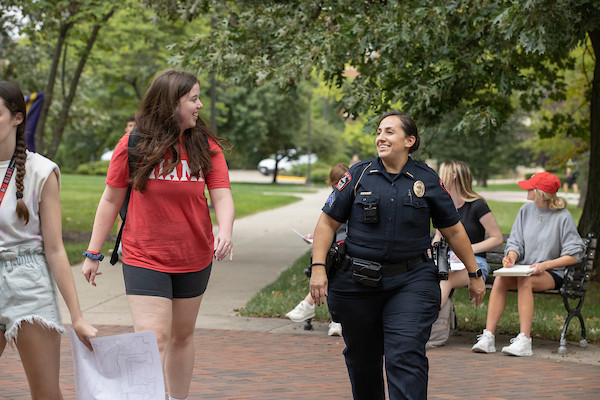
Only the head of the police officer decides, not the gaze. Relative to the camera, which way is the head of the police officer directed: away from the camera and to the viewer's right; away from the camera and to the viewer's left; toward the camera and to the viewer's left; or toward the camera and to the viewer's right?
toward the camera and to the viewer's left

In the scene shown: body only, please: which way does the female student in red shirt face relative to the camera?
toward the camera

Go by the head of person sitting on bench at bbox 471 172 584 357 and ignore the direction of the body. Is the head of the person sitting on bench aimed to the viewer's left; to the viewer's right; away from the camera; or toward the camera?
to the viewer's left

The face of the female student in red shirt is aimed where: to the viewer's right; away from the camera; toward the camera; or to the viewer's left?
to the viewer's right

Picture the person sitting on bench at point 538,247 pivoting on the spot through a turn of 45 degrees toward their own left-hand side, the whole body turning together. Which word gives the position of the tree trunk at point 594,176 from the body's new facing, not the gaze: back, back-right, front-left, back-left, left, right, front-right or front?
back

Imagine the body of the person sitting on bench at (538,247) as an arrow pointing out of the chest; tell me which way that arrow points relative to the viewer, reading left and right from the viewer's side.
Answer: facing the viewer and to the left of the viewer

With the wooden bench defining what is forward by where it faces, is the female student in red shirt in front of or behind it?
in front

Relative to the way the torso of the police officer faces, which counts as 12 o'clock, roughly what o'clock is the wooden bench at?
The wooden bench is roughly at 7 o'clock from the police officer.

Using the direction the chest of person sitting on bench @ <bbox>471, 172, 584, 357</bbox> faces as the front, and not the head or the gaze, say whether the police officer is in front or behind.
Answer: in front

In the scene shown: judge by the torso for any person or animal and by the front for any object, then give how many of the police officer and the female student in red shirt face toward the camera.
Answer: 2

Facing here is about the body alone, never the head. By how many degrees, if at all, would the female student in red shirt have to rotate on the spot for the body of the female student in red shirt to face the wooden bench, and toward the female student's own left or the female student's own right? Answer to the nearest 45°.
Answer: approximately 135° to the female student's own left
